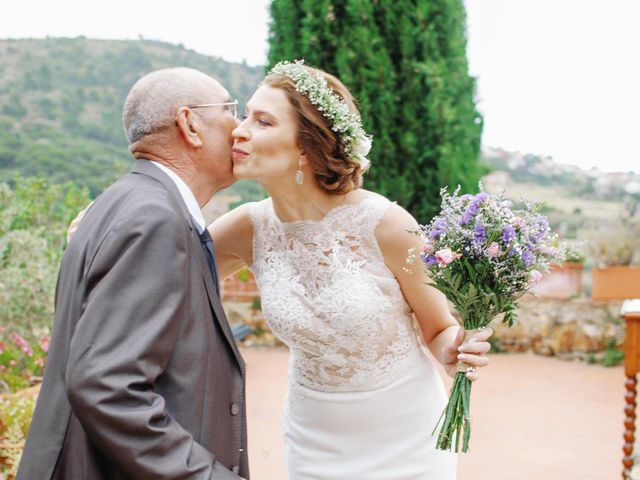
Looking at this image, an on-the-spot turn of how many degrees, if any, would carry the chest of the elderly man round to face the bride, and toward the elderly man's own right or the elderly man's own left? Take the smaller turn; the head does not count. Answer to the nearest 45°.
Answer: approximately 45° to the elderly man's own left

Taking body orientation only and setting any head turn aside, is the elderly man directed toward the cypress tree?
no

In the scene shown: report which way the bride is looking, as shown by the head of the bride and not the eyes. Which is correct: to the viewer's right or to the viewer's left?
to the viewer's left

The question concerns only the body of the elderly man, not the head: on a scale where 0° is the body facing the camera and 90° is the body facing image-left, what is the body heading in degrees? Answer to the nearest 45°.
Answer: approximately 270°
